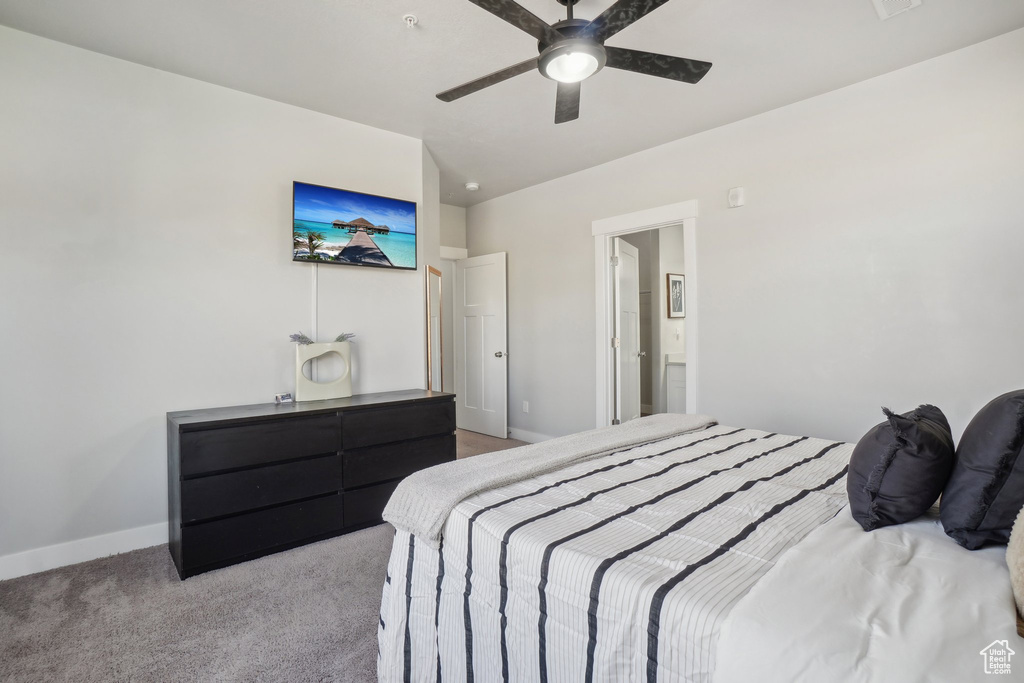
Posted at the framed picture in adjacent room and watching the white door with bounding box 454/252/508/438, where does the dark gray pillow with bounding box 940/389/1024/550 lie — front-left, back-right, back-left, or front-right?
front-left

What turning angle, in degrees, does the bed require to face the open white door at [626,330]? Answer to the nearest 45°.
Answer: approximately 45° to its right

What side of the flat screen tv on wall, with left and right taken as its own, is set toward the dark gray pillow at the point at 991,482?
front

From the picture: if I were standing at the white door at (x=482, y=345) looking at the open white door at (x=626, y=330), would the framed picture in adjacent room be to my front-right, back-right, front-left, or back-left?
front-left

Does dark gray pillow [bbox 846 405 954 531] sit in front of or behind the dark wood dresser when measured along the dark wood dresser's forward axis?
in front

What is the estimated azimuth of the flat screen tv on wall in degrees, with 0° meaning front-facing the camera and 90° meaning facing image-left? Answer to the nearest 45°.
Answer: approximately 315°

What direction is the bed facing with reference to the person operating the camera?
facing away from the viewer and to the left of the viewer

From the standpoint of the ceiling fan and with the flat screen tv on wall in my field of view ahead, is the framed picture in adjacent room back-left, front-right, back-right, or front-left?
front-right

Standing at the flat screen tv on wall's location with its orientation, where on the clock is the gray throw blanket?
The gray throw blanket is roughly at 1 o'clock from the flat screen tv on wall.

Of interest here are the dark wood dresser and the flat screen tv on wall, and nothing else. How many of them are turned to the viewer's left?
0

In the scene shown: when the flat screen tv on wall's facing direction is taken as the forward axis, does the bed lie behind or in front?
in front

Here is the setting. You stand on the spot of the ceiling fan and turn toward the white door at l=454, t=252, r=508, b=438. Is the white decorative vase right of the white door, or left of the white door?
left
